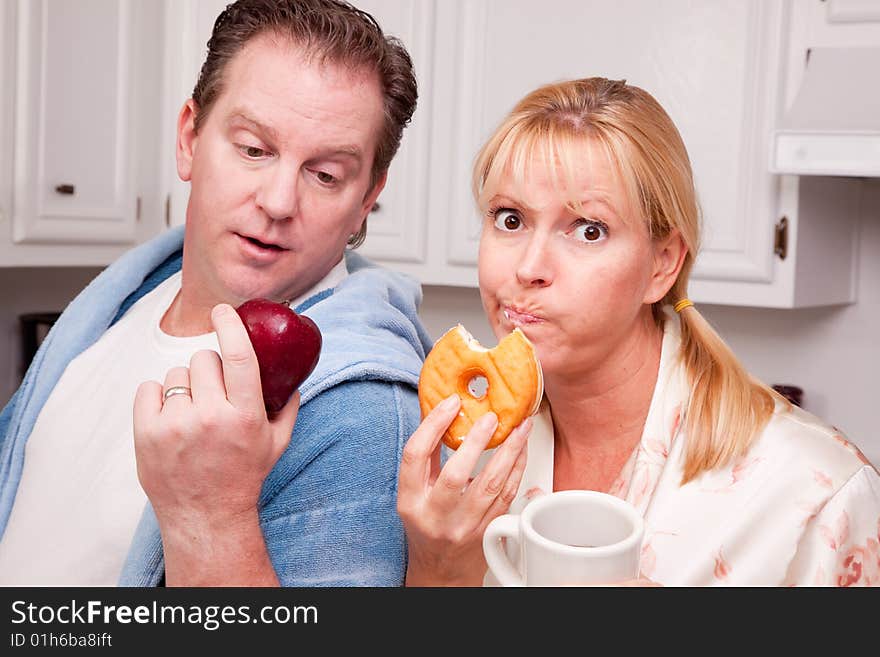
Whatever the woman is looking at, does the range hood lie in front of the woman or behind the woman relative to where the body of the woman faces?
behind

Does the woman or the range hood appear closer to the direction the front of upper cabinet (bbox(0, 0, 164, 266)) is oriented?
the woman

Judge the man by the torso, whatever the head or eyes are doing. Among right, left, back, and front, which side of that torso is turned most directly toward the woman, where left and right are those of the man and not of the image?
left

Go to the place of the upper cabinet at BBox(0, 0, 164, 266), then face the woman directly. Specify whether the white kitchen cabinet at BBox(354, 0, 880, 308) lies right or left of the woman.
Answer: left

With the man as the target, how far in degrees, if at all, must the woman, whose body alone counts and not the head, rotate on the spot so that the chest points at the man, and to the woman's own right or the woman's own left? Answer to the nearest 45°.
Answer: approximately 45° to the woman's own right

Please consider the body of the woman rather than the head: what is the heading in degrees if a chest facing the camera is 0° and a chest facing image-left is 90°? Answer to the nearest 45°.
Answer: approximately 45°

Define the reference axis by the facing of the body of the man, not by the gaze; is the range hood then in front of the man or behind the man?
behind
